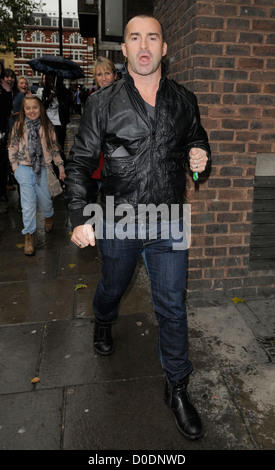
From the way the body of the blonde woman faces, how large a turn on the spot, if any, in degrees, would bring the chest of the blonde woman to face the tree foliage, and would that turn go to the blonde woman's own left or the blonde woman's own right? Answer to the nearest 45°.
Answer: approximately 180°

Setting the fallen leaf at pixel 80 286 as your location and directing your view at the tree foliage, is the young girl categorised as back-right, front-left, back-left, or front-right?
front-left

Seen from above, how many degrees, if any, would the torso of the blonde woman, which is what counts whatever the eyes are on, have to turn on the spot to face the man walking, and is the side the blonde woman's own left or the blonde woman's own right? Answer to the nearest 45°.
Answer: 0° — they already face them

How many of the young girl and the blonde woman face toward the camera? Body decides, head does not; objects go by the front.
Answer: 2

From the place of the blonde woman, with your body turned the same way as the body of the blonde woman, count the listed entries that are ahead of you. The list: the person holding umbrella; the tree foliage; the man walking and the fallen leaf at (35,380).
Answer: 2

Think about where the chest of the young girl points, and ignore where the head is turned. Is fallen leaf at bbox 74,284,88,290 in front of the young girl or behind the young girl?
in front

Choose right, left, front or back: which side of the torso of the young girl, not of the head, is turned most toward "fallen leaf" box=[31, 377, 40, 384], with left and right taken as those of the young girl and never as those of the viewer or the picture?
front

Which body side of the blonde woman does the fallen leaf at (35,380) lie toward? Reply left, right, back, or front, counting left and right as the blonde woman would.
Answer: front

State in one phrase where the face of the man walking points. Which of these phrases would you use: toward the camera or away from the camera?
toward the camera

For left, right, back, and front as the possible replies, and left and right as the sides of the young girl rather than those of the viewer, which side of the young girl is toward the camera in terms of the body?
front

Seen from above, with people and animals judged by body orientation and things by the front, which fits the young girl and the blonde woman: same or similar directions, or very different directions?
same or similar directions

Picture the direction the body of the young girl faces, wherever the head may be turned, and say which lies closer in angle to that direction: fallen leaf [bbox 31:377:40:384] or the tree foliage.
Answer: the fallen leaf

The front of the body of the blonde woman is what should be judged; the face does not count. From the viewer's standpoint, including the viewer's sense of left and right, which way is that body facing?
facing the viewer

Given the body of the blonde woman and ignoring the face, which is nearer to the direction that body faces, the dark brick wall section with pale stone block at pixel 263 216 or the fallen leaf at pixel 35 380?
the fallen leaf

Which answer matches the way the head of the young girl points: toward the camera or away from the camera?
toward the camera
